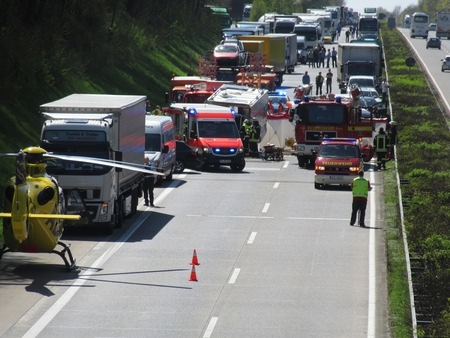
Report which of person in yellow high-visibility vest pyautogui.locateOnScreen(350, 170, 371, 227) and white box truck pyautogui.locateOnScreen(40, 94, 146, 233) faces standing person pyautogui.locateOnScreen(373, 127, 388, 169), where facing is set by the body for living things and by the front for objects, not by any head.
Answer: the person in yellow high-visibility vest

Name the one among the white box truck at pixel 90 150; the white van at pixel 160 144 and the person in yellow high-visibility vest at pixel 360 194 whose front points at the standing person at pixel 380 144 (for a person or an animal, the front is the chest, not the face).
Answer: the person in yellow high-visibility vest

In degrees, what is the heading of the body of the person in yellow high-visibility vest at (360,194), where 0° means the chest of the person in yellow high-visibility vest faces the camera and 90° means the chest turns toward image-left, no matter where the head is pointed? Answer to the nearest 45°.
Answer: approximately 180°

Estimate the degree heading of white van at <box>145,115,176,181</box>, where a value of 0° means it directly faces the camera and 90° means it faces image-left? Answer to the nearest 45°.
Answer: approximately 45°

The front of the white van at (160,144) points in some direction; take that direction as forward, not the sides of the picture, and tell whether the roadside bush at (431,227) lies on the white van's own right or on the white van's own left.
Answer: on the white van's own left
